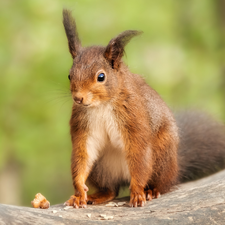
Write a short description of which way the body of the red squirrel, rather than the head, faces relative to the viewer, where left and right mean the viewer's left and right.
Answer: facing the viewer and to the left of the viewer
